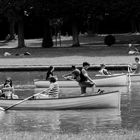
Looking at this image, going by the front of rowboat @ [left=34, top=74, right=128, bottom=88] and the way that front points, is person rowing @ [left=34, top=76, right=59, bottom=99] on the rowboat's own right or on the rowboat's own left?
on the rowboat's own right

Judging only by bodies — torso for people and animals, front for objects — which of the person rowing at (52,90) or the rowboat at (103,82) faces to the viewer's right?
the rowboat

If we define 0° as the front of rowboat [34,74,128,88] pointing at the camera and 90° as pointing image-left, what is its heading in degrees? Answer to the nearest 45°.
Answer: approximately 270°

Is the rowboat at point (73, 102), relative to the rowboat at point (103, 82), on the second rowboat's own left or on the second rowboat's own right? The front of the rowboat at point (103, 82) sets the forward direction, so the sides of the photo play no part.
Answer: on the second rowboat's own right

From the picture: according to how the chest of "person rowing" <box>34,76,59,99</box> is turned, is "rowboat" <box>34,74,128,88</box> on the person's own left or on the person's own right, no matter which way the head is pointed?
on the person's own right

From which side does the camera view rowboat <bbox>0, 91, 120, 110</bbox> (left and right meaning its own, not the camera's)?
right
